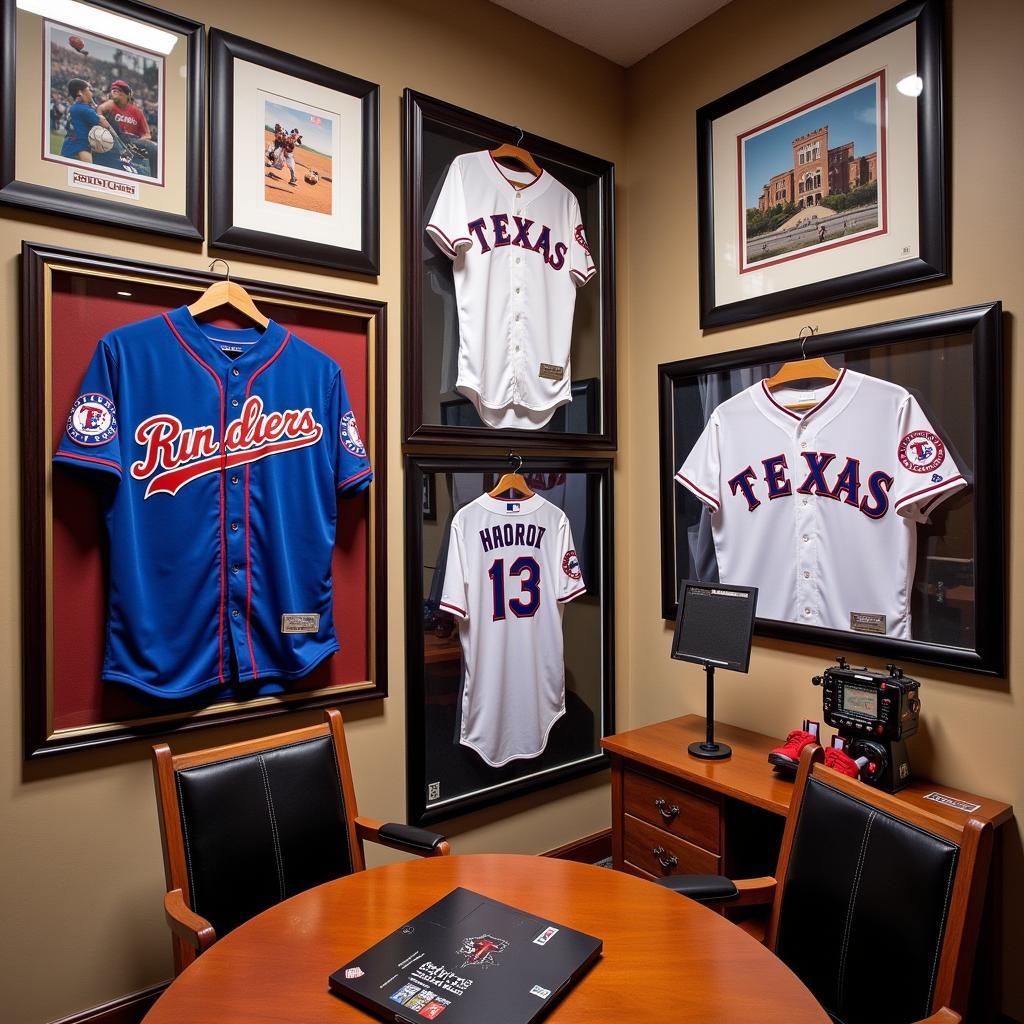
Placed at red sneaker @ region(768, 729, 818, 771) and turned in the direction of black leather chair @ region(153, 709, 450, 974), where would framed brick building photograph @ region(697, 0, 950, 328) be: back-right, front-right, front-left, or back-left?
back-right

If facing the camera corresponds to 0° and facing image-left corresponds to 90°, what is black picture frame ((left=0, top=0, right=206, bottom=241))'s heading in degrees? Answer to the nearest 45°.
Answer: approximately 315°

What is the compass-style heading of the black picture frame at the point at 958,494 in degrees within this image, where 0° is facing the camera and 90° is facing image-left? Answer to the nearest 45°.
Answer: approximately 45°

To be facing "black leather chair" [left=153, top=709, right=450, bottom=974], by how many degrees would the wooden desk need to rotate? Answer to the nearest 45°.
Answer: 0° — it already faces it
